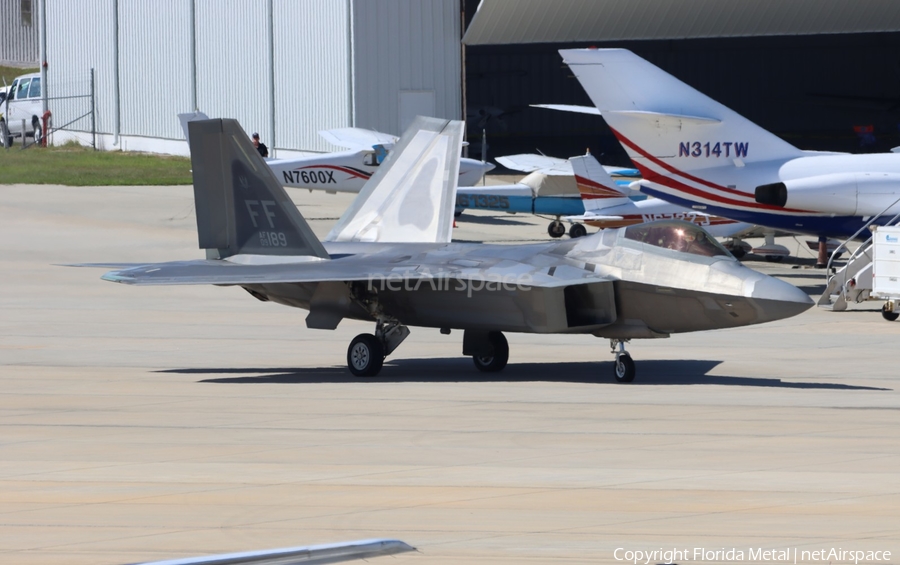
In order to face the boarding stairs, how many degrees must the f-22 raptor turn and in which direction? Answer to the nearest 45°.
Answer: approximately 90° to its left

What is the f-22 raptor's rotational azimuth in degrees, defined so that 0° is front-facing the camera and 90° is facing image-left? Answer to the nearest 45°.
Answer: approximately 315°
